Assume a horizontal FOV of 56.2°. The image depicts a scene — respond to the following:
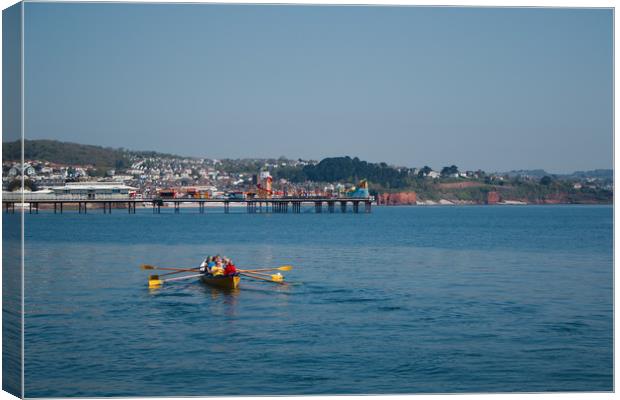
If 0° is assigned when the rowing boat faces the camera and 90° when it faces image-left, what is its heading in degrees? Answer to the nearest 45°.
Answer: approximately 135°
